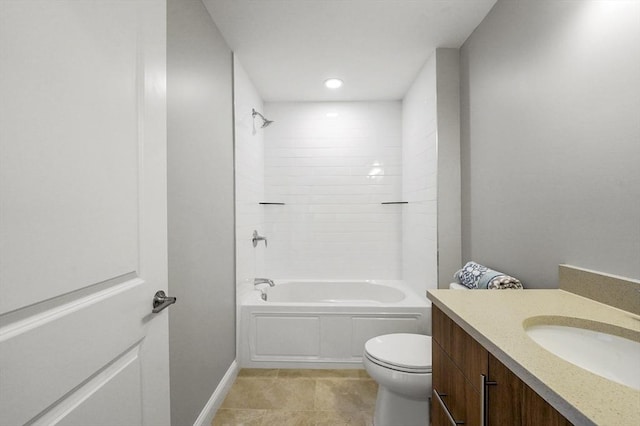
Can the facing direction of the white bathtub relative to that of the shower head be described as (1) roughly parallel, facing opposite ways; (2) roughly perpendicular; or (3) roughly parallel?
roughly perpendicular

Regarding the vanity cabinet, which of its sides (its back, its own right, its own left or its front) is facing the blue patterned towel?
right

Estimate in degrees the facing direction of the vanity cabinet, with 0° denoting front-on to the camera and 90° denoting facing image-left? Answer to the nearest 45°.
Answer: approximately 90°

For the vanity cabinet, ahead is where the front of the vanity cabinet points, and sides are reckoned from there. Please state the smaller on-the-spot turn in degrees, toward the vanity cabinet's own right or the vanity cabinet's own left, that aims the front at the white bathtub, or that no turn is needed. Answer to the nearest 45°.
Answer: approximately 45° to the vanity cabinet's own right

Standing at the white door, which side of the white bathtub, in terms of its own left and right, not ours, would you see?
front

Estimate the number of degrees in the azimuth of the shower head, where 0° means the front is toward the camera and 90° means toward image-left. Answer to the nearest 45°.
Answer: approximately 270°

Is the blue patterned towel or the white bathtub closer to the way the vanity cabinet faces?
the white bathtub

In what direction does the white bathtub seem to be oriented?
toward the camera

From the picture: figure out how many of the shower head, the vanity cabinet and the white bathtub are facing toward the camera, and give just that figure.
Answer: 1

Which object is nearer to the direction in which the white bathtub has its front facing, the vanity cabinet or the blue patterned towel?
the vanity cabinet

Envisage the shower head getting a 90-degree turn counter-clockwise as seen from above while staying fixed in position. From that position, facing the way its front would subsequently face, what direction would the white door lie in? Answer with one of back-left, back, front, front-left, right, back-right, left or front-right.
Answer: back
